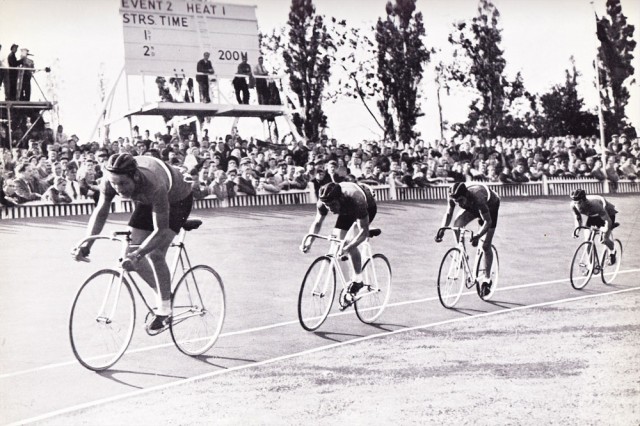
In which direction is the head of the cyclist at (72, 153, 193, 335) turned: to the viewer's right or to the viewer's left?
to the viewer's left

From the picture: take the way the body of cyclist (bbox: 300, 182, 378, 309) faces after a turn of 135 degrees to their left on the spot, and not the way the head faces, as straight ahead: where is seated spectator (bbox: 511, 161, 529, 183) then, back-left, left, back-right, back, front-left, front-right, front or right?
front-left

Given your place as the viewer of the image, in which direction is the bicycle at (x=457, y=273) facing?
facing the viewer and to the left of the viewer

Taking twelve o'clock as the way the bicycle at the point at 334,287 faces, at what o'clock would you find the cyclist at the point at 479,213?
The cyclist is roughly at 6 o'clock from the bicycle.

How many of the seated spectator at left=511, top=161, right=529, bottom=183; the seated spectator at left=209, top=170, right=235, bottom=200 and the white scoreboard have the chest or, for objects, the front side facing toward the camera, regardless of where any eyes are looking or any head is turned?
3

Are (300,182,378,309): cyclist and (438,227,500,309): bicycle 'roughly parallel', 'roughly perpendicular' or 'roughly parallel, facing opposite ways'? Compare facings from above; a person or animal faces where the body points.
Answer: roughly parallel

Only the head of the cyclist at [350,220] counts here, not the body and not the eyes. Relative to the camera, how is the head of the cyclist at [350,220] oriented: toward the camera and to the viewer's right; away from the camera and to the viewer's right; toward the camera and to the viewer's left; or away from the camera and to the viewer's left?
toward the camera and to the viewer's left

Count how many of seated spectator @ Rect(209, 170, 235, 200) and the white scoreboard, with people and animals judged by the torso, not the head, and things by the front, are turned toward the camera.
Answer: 2

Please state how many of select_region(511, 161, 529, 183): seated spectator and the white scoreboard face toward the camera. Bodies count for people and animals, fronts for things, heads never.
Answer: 2

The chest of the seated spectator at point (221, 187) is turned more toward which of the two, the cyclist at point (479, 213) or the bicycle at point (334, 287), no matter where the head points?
the bicycle

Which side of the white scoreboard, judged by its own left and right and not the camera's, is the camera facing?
front

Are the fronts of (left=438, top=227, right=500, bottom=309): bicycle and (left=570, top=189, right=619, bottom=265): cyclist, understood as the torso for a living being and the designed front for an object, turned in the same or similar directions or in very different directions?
same or similar directions

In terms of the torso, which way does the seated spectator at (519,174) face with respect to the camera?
toward the camera
